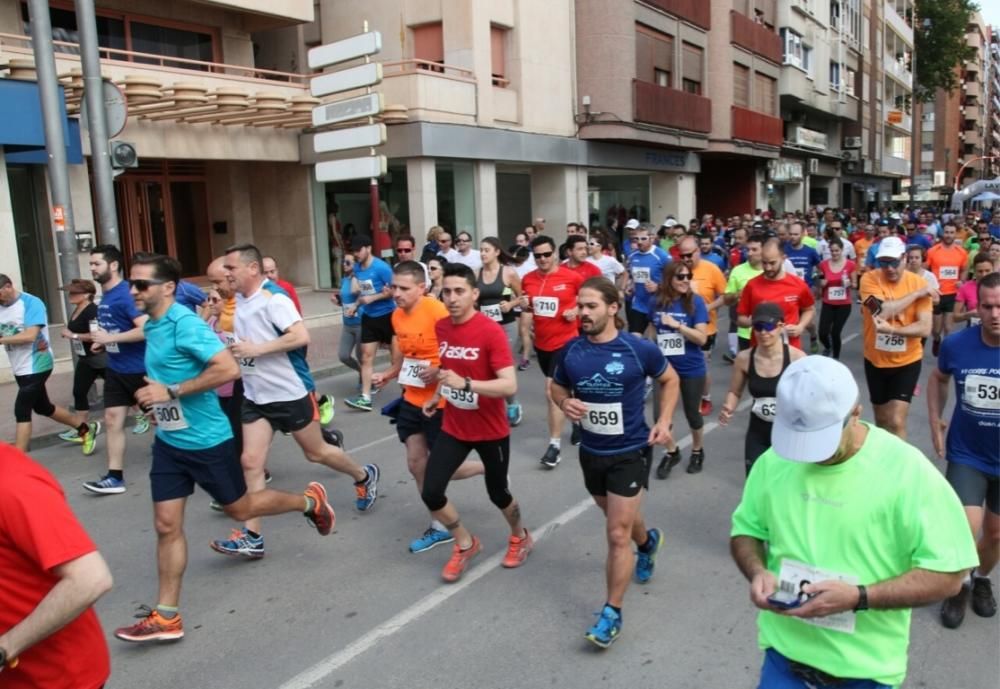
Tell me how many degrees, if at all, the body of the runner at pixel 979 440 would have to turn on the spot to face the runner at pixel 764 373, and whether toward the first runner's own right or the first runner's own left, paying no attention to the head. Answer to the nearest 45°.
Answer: approximately 135° to the first runner's own right

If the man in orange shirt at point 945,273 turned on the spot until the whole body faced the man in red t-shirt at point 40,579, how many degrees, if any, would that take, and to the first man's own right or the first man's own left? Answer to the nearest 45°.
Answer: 0° — they already face them

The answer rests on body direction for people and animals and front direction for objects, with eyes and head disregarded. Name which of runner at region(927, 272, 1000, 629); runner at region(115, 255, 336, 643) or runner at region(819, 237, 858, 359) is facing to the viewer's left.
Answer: runner at region(115, 255, 336, 643)

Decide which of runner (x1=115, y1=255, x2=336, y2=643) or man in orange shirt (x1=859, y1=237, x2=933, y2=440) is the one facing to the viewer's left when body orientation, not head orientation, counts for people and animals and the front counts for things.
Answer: the runner

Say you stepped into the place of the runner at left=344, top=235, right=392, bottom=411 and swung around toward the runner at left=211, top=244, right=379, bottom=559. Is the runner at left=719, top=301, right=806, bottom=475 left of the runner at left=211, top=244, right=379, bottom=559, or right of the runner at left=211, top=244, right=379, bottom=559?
left

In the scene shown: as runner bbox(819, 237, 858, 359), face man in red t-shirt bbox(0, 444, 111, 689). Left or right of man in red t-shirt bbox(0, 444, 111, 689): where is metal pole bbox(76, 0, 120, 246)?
right

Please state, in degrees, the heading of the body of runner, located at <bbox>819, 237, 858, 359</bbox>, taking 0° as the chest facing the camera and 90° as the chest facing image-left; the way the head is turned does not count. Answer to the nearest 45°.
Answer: approximately 0°

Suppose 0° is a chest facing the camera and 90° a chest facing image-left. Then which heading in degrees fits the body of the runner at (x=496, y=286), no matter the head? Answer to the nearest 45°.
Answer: approximately 45°

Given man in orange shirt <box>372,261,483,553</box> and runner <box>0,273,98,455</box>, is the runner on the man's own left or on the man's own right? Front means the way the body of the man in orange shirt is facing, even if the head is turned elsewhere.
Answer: on the man's own right

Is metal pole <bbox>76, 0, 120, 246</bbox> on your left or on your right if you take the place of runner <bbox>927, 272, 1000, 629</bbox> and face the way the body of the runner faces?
on your right
